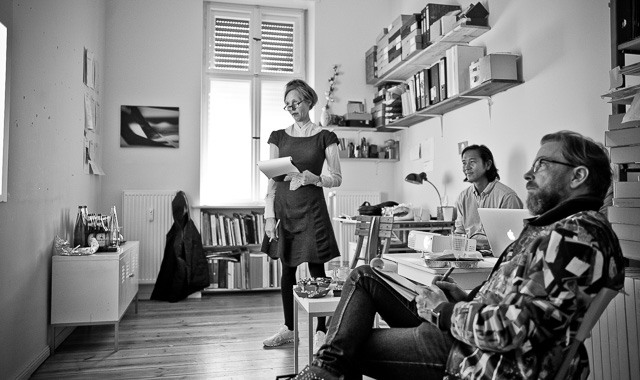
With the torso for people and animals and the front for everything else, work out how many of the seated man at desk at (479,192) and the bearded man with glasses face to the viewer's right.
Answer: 0

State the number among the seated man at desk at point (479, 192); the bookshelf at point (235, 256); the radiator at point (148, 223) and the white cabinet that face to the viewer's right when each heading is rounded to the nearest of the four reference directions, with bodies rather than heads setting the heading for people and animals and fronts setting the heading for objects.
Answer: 1

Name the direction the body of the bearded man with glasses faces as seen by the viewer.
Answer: to the viewer's left

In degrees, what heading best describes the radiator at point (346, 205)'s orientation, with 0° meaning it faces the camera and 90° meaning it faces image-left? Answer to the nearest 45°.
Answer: approximately 0°

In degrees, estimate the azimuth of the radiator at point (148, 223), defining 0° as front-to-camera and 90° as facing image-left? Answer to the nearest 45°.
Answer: approximately 0°

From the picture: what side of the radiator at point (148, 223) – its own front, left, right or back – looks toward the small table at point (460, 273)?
front

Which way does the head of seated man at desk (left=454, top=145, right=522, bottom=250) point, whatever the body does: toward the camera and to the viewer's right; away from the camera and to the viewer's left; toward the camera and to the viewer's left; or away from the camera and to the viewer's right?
toward the camera and to the viewer's left

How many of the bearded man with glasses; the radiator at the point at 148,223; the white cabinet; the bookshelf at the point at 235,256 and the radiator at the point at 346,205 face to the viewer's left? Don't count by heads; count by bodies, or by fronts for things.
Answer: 1

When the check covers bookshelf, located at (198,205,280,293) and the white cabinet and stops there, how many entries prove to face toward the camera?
1

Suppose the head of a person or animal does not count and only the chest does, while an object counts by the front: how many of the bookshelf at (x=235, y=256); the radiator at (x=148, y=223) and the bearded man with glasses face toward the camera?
2

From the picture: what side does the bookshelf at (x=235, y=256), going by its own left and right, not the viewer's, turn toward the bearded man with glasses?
front

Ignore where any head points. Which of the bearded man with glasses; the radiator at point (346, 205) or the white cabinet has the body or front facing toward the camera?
the radiator

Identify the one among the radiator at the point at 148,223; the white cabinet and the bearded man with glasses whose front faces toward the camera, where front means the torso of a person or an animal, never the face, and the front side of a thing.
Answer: the radiator

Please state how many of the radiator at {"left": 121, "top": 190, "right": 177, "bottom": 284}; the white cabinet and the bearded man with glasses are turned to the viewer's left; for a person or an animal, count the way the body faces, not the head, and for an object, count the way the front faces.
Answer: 1

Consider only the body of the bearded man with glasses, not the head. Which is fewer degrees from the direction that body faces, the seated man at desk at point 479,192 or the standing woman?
the standing woman

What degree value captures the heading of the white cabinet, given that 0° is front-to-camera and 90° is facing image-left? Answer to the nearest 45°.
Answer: approximately 270°

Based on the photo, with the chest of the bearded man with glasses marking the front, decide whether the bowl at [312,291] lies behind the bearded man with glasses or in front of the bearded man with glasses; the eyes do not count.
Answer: in front

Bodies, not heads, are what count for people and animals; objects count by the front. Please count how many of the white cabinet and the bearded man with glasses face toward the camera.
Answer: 0
